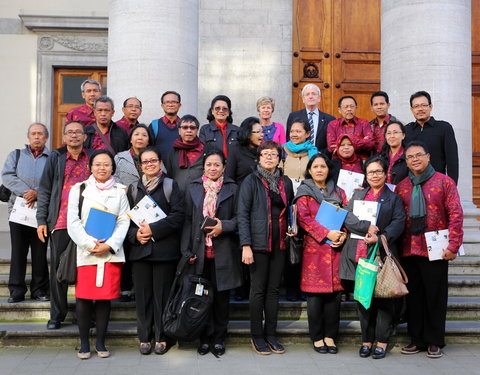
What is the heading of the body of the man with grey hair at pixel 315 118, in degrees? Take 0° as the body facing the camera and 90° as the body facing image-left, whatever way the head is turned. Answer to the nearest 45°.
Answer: approximately 0°

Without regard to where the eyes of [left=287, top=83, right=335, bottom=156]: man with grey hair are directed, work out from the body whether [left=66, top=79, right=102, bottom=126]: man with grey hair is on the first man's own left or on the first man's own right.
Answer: on the first man's own right

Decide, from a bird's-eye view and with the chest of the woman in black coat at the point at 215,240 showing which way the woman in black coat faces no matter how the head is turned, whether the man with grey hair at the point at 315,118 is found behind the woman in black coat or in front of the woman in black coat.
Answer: behind

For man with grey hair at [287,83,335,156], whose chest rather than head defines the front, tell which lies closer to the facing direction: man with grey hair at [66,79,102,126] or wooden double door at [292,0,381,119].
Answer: the man with grey hair

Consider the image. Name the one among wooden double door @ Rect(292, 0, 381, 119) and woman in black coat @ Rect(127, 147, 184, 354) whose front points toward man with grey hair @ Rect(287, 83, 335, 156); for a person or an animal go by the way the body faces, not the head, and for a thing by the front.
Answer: the wooden double door

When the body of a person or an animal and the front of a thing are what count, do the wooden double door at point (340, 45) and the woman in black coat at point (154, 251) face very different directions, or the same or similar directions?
same or similar directions

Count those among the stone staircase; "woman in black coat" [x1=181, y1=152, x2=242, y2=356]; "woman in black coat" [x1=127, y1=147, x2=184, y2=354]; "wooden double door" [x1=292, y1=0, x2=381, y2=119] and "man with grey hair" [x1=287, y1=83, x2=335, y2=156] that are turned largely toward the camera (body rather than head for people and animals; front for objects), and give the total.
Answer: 5

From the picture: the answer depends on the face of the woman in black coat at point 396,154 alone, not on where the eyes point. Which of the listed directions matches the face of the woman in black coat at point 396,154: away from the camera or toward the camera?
toward the camera

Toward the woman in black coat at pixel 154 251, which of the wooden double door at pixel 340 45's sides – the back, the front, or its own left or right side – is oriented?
front

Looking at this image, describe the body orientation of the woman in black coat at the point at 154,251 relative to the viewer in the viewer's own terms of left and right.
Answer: facing the viewer

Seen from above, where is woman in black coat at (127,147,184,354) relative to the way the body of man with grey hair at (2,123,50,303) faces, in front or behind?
in front

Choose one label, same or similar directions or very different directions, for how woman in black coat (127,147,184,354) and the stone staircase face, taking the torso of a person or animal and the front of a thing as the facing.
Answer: same or similar directions

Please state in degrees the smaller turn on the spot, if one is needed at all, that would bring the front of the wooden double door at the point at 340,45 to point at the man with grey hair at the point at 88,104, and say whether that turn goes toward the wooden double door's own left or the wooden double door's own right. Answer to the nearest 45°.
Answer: approximately 45° to the wooden double door's own right

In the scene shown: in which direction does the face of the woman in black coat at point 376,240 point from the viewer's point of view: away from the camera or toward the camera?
toward the camera

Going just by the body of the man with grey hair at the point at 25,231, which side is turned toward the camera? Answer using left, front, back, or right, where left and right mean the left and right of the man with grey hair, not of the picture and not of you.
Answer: front

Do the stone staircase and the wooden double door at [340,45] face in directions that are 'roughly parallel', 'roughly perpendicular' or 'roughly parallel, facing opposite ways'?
roughly parallel
